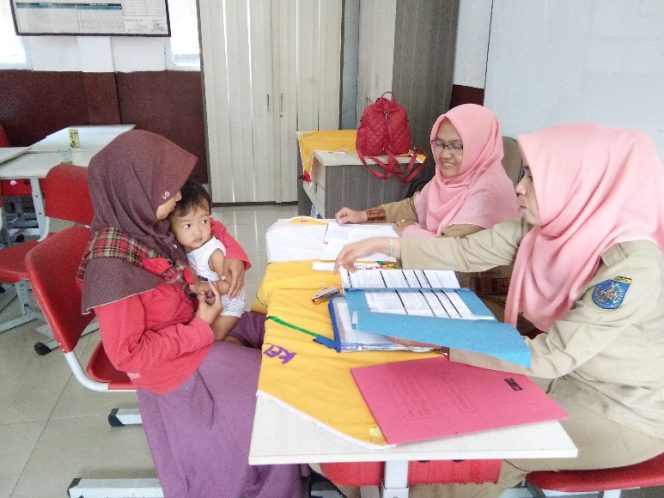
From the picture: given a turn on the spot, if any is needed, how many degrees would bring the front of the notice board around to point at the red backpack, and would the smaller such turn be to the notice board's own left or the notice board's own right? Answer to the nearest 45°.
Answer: approximately 45° to the notice board's own left

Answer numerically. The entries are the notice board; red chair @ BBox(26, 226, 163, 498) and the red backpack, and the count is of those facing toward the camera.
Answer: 2

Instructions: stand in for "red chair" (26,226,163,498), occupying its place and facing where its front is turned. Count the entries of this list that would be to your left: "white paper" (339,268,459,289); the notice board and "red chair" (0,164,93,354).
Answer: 2

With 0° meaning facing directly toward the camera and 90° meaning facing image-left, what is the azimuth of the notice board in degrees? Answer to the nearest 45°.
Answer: approximately 0°

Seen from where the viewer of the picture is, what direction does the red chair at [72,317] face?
facing to the right of the viewer

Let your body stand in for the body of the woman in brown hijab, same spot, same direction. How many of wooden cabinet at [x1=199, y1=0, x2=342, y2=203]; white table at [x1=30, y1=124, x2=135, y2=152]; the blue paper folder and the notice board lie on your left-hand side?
3

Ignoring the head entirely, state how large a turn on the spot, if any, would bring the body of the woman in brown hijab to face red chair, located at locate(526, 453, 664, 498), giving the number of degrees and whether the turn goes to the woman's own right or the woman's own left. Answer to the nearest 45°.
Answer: approximately 45° to the woman's own right

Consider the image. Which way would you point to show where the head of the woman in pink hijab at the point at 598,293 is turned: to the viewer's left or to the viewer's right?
to the viewer's left

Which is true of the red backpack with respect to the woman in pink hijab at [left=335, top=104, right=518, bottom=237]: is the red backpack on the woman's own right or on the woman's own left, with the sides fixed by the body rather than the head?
on the woman's own right

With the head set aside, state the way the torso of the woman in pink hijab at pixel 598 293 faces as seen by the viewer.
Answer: to the viewer's left

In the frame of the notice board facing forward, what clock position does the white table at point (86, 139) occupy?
The white table is roughly at 12 o'clock from the notice board.

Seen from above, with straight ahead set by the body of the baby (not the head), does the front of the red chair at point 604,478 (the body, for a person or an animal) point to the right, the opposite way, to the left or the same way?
to the right

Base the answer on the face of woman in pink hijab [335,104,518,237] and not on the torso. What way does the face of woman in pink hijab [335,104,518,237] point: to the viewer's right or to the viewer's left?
to the viewer's left

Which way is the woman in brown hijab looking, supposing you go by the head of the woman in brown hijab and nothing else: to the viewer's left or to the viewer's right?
to the viewer's right
